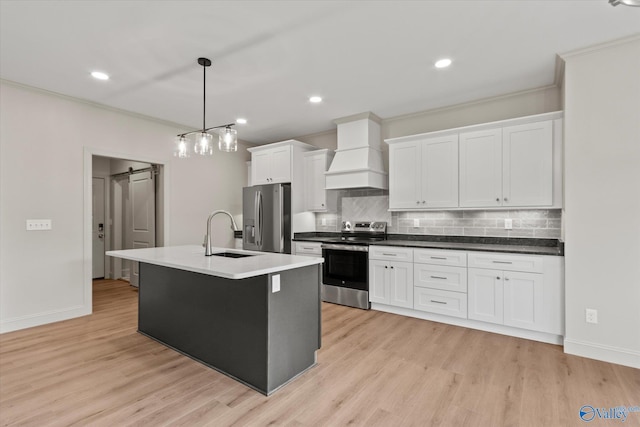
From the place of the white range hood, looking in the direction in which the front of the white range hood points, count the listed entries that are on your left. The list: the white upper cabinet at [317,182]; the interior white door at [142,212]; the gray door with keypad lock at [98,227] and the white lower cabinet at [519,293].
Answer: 1

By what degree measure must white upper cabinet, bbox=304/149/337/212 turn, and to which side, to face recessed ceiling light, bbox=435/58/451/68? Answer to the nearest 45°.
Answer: approximately 90° to its left

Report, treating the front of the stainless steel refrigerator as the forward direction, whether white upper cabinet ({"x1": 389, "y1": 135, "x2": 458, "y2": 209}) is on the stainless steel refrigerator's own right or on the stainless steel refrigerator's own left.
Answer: on the stainless steel refrigerator's own left

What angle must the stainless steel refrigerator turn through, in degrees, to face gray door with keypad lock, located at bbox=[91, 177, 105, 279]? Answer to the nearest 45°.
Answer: approximately 90° to its right

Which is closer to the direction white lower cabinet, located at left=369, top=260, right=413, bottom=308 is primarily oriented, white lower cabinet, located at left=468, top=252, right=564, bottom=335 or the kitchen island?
the kitchen island

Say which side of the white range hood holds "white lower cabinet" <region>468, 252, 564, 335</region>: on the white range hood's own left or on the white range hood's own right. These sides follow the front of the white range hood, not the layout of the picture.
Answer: on the white range hood's own left

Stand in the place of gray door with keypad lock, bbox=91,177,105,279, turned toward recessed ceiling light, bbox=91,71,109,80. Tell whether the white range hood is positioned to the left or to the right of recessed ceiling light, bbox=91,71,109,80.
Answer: left

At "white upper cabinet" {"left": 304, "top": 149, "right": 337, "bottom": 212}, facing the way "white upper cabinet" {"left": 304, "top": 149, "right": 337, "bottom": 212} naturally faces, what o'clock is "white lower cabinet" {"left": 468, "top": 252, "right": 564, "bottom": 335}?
The white lower cabinet is roughly at 9 o'clock from the white upper cabinet.

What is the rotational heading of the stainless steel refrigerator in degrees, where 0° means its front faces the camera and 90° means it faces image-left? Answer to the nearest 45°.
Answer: approximately 45°

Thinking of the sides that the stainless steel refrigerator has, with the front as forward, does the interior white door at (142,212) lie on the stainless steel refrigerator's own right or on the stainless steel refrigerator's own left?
on the stainless steel refrigerator's own right

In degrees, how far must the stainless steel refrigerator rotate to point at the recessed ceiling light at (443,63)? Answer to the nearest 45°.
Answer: approximately 90° to its left

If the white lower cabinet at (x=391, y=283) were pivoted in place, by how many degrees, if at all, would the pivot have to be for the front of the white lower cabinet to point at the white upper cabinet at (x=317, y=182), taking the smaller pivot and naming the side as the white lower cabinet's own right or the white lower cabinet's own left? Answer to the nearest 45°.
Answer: approximately 90° to the white lower cabinet's own right

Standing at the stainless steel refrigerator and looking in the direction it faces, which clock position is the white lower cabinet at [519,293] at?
The white lower cabinet is roughly at 9 o'clock from the stainless steel refrigerator.

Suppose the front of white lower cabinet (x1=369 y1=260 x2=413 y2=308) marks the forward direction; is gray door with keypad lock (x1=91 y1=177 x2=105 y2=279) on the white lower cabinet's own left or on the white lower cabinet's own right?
on the white lower cabinet's own right

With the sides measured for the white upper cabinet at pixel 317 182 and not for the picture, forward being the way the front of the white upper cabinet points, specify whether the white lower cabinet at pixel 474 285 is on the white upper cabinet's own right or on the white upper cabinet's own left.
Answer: on the white upper cabinet's own left
